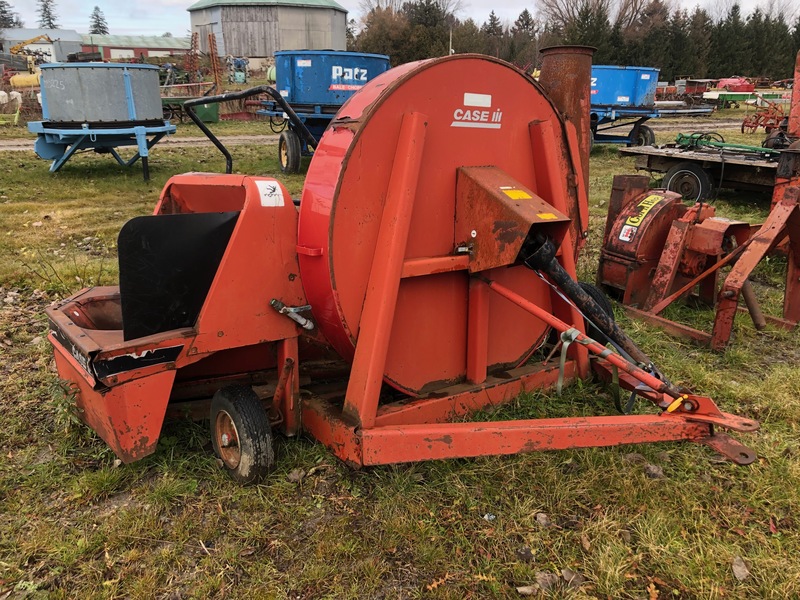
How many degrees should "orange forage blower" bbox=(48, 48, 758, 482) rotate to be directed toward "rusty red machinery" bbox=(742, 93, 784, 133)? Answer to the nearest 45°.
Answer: approximately 90° to its left

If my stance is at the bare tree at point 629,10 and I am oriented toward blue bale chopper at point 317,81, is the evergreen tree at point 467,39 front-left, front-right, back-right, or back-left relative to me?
front-right

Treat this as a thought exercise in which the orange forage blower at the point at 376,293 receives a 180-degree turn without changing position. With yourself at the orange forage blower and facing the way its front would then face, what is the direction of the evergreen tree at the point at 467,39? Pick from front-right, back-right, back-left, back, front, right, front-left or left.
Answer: front-right

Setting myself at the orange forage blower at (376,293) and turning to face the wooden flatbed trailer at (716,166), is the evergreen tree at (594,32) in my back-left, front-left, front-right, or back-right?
front-left

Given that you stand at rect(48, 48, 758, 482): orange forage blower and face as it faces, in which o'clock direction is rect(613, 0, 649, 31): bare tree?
The bare tree is roughly at 8 o'clock from the orange forage blower.

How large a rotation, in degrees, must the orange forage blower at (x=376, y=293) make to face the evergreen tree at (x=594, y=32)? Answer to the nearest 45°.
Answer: approximately 135° to its left

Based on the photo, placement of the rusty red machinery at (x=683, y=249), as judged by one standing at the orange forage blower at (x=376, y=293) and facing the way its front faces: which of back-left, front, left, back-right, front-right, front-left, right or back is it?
left

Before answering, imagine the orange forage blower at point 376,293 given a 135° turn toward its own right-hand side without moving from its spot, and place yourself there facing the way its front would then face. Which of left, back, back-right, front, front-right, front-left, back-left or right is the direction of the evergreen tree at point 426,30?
right

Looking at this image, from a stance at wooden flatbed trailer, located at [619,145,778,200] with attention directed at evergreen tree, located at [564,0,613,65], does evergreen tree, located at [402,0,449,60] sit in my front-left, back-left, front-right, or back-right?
front-left

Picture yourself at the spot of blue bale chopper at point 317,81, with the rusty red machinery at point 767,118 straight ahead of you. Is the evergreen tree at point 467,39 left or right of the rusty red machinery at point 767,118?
left

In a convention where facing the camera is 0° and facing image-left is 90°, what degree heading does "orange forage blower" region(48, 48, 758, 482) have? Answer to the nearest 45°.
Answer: approximately 315°
